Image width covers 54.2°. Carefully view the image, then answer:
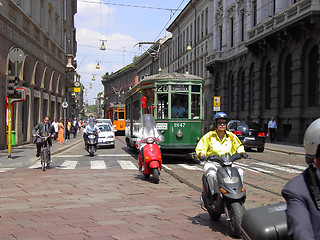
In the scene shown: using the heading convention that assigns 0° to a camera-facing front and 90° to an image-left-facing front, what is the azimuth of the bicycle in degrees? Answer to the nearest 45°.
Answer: approximately 0°

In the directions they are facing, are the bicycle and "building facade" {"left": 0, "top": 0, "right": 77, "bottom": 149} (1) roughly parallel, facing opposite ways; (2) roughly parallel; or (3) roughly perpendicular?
roughly perpendicular

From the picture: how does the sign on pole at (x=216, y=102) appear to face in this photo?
toward the camera

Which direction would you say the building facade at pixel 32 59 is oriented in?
to the viewer's right

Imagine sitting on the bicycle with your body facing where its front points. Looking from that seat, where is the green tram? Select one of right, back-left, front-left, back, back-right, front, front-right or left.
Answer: left

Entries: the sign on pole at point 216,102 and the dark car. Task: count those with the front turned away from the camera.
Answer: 1

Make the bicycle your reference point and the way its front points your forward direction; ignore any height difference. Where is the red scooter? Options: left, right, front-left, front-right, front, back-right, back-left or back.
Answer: front-left

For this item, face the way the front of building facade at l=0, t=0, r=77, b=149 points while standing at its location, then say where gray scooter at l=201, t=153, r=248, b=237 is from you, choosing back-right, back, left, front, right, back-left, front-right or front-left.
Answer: right

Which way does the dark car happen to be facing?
away from the camera

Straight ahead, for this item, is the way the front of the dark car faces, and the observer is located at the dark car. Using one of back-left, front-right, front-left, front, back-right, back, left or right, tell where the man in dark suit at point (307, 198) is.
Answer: back

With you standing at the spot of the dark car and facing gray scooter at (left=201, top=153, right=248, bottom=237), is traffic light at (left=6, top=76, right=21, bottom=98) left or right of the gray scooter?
right

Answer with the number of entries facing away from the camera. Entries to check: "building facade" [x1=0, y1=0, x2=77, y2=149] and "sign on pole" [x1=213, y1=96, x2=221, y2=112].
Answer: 0

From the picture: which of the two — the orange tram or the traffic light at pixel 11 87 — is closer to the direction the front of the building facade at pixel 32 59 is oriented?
the orange tram

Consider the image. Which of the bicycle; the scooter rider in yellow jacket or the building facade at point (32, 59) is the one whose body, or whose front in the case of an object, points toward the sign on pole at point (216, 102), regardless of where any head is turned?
the building facade
